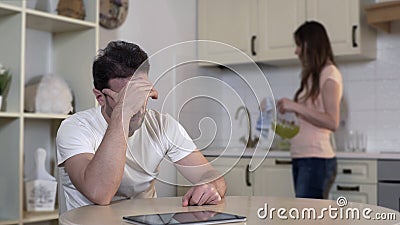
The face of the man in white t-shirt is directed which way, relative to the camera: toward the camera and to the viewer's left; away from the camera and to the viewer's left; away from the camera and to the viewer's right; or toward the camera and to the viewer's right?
toward the camera and to the viewer's right

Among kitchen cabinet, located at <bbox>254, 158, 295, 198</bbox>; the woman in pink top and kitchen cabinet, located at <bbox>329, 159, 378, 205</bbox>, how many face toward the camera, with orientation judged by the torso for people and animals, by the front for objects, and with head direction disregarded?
2

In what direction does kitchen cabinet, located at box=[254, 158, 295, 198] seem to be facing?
toward the camera

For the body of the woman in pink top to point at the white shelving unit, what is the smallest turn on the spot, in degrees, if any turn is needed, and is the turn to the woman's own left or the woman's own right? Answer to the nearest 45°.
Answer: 0° — they already face it

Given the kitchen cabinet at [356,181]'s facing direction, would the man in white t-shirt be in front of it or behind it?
in front

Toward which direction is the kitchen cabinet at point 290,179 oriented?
toward the camera

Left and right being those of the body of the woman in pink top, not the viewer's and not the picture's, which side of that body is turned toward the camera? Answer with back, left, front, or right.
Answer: left

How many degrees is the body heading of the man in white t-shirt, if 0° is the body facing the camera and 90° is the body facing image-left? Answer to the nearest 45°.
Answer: approximately 315°

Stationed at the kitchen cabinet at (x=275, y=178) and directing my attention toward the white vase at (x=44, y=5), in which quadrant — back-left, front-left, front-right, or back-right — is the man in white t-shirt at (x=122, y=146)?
front-left

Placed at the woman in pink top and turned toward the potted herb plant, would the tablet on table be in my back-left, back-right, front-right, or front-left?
front-left

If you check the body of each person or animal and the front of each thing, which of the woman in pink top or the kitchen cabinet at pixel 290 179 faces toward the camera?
the kitchen cabinet

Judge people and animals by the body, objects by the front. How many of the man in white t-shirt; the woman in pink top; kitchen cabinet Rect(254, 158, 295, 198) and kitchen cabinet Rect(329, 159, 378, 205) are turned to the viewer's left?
1

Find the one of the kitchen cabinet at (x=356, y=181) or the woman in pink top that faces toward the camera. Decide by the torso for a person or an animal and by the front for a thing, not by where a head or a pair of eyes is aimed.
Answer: the kitchen cabinet
